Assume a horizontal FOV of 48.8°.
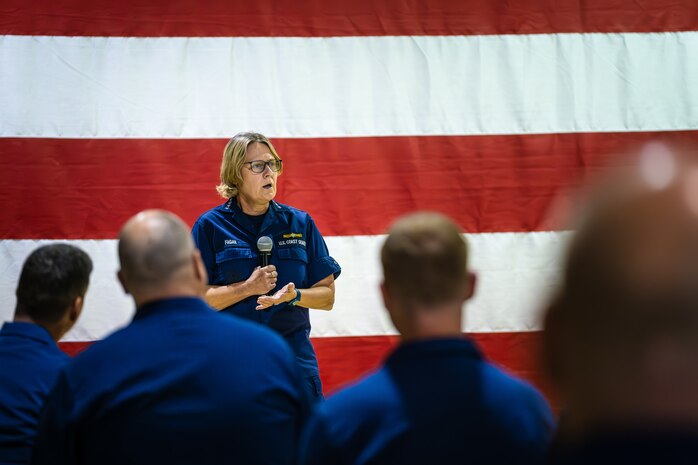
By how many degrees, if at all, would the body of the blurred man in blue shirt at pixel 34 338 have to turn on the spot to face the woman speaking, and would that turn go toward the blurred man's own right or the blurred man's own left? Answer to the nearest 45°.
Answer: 0° — they already face them

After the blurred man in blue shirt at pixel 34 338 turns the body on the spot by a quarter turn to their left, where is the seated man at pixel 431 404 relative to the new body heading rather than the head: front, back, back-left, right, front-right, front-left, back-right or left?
back

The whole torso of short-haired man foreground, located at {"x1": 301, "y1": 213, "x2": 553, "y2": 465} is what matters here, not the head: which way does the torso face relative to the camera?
away from the camera

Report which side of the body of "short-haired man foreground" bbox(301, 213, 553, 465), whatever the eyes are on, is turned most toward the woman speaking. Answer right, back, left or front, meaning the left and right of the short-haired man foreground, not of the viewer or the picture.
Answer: front

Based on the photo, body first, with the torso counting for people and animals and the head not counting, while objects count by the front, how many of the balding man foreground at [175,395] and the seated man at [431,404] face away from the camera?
2

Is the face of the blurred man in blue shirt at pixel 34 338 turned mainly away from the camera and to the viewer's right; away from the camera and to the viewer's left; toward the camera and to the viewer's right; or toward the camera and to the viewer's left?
away from the camera and to the viewer's right

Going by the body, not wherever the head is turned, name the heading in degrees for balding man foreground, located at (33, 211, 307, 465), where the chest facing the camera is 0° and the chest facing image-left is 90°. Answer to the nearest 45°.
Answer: approximately 180°
